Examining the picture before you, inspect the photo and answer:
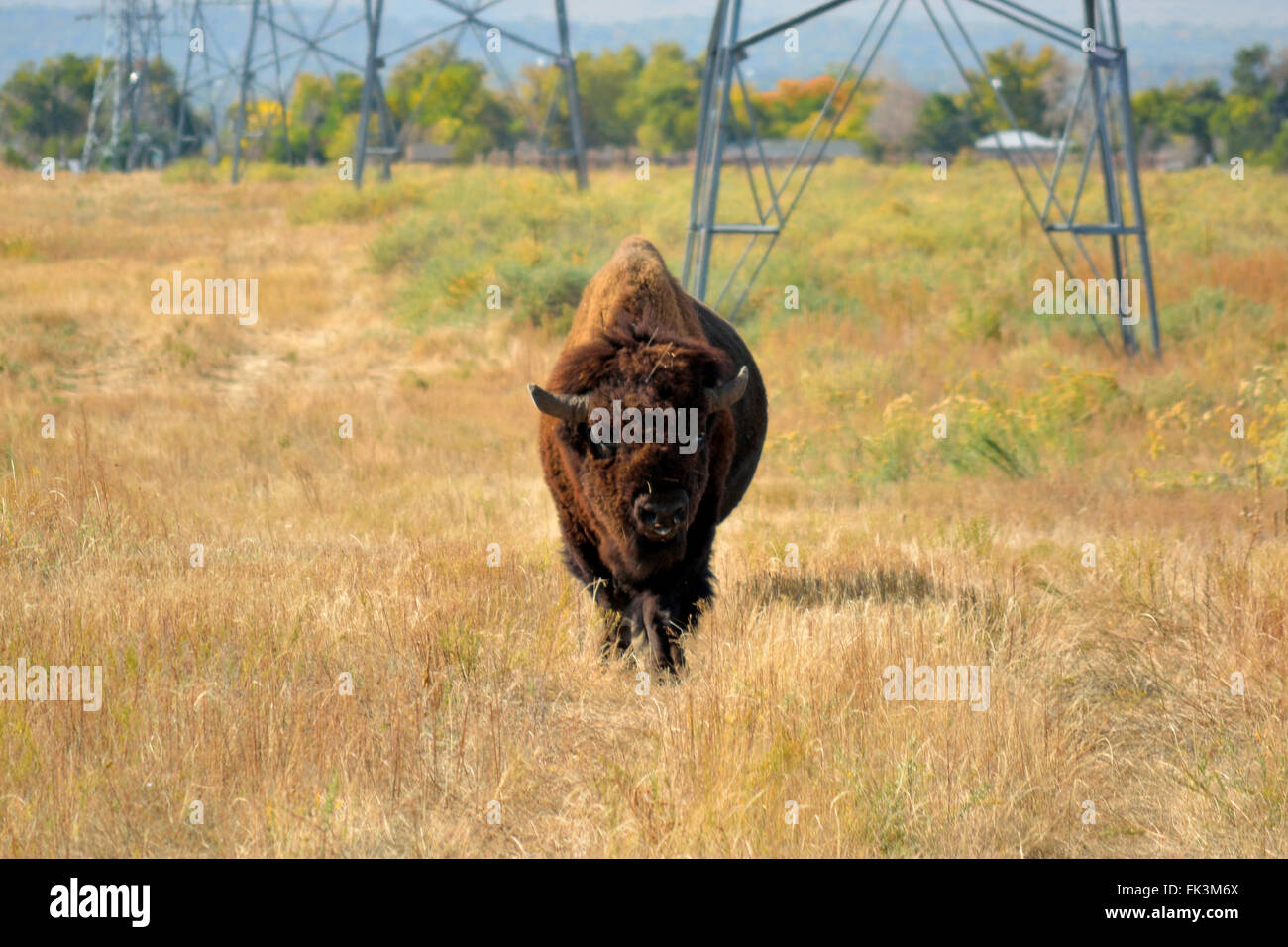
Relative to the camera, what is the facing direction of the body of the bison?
toward the camera
